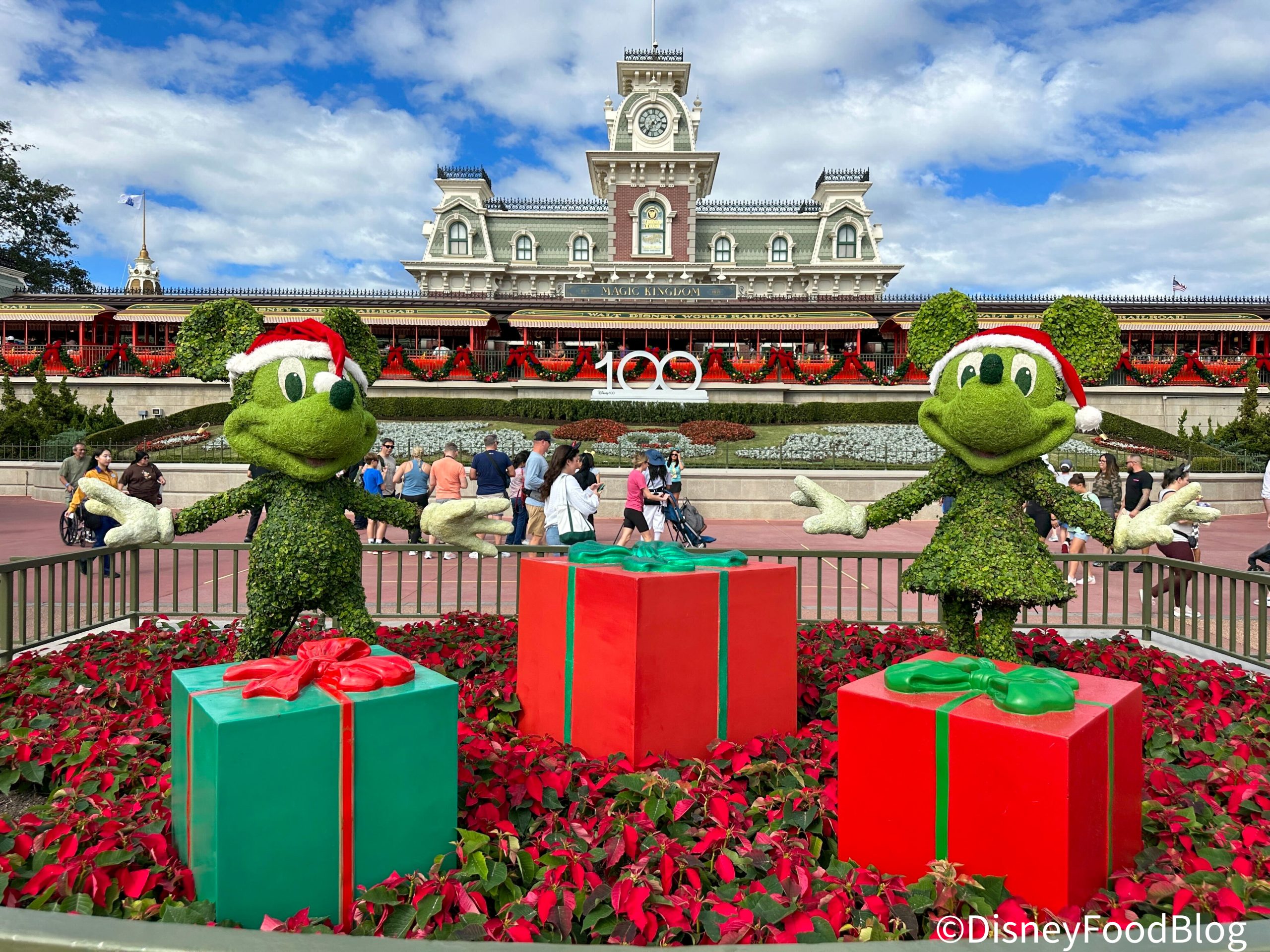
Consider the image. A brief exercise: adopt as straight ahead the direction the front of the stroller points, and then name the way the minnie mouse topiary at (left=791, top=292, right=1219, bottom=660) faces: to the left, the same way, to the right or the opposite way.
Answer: to the right

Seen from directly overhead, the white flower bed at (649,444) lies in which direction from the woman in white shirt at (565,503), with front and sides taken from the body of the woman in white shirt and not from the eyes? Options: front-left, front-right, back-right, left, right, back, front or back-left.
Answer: left

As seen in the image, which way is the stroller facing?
to the viewer's right

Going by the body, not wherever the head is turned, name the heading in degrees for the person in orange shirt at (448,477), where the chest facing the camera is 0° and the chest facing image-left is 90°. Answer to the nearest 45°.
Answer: approximately 180°

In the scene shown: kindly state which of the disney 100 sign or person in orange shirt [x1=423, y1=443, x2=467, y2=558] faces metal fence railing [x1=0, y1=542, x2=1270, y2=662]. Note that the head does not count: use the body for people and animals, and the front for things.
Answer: the disney 100 sign

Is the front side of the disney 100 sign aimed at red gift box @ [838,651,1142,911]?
yes
